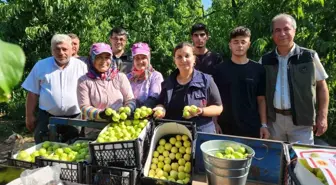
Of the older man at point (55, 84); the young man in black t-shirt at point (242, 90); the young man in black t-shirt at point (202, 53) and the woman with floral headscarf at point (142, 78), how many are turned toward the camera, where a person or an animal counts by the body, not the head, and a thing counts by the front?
4

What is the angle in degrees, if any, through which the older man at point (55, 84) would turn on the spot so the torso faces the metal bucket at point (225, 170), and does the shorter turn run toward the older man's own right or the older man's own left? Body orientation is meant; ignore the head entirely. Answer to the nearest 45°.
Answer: approximately 45° to the older man's own left

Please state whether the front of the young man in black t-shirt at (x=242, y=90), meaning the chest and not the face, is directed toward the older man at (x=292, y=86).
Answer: no

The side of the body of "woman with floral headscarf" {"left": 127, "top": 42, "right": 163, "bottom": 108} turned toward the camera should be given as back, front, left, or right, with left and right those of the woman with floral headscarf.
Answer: front

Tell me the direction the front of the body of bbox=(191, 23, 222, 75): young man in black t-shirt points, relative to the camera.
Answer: toward the camera

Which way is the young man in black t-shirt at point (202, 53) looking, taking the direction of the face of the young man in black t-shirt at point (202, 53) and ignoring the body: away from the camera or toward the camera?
toward the camera

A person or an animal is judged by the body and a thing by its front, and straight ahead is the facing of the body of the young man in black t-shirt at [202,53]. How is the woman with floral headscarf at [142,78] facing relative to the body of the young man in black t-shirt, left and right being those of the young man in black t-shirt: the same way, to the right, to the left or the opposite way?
the same way

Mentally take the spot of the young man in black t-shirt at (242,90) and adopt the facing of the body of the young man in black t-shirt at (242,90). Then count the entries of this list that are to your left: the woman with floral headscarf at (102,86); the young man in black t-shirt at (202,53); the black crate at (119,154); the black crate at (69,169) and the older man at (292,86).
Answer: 1

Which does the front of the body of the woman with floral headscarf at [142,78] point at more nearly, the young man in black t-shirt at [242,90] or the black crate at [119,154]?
the black crate

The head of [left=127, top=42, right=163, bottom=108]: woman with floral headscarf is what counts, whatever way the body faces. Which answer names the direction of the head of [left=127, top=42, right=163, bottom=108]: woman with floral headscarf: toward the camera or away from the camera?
toward the camera

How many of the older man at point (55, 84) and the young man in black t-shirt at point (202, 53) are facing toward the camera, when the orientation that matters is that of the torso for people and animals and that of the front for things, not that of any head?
2

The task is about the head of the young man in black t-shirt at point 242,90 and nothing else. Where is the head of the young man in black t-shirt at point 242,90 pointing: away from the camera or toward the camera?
toward the camera

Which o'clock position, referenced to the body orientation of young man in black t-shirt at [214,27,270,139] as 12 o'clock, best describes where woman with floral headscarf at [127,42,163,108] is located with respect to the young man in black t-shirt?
The woman with floral headscarf is roughly at 3 o'clock from the young man in black t-shirt.

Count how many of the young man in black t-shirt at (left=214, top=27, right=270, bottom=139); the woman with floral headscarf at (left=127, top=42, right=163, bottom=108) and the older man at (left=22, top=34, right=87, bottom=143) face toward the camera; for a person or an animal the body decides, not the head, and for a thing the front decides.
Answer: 3
